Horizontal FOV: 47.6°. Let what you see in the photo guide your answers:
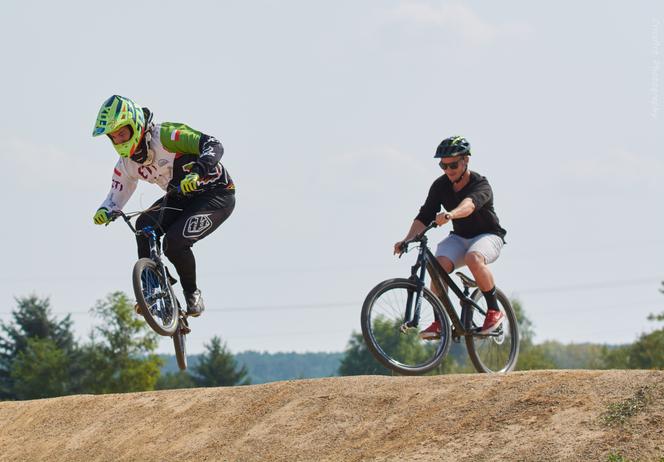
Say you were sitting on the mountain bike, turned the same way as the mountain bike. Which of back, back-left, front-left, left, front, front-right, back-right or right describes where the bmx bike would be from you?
front-right

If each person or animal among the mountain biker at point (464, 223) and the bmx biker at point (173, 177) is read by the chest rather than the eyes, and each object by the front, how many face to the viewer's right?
0

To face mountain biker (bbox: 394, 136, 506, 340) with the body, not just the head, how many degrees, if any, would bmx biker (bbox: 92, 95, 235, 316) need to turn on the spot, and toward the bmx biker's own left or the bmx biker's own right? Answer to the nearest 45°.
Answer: approximately 135° to the bmx biker's own left

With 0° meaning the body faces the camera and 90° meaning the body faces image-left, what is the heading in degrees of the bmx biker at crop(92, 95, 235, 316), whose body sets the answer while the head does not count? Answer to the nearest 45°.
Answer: approximately 45°

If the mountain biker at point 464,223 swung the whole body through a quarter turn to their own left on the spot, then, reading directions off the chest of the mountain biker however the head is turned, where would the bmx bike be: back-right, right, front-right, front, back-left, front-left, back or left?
back-right

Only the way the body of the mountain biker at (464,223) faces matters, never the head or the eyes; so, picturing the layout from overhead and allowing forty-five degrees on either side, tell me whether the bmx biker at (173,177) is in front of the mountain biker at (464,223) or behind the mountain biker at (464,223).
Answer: in front

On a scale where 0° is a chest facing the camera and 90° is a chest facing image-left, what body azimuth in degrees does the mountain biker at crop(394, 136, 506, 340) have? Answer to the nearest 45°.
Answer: approximately 45°

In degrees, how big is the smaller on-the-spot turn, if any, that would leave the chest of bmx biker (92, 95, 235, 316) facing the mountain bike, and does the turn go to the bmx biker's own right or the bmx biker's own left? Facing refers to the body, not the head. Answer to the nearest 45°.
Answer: approximately 135° to the bmx biker's own left
